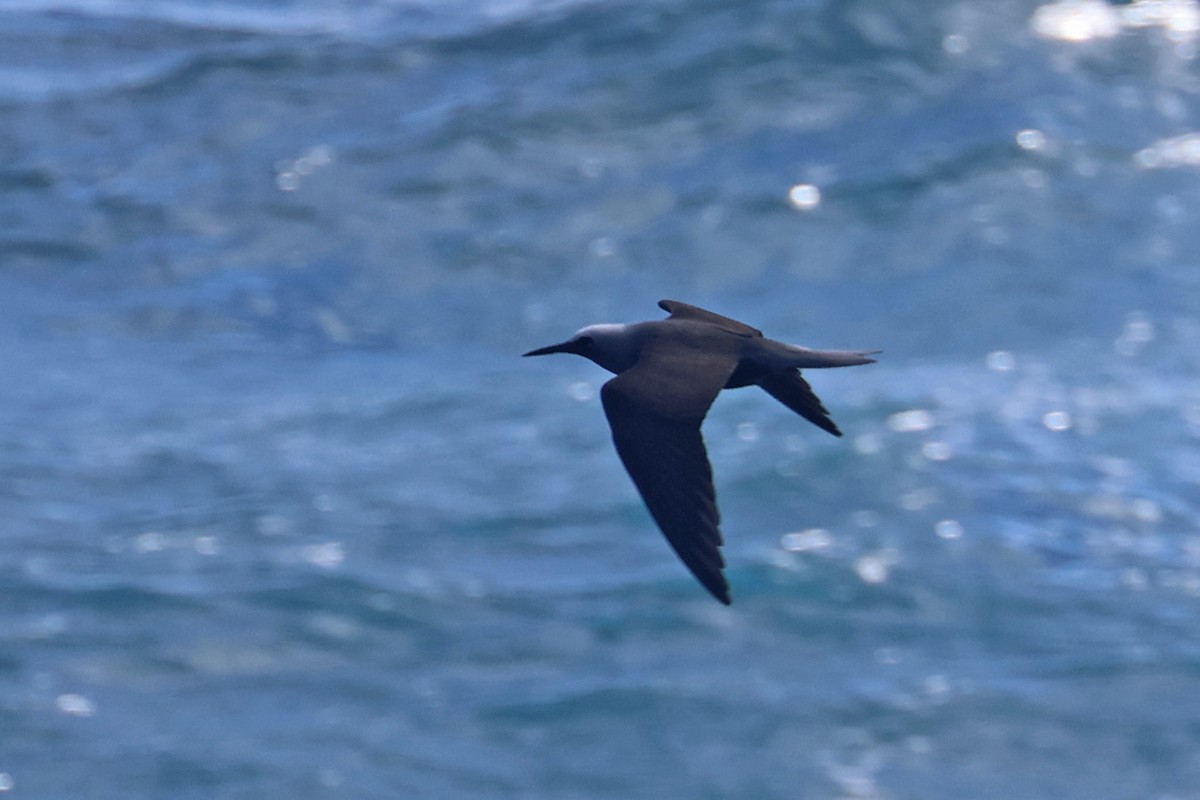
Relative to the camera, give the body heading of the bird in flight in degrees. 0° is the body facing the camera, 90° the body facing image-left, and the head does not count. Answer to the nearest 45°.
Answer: approximately 90°
